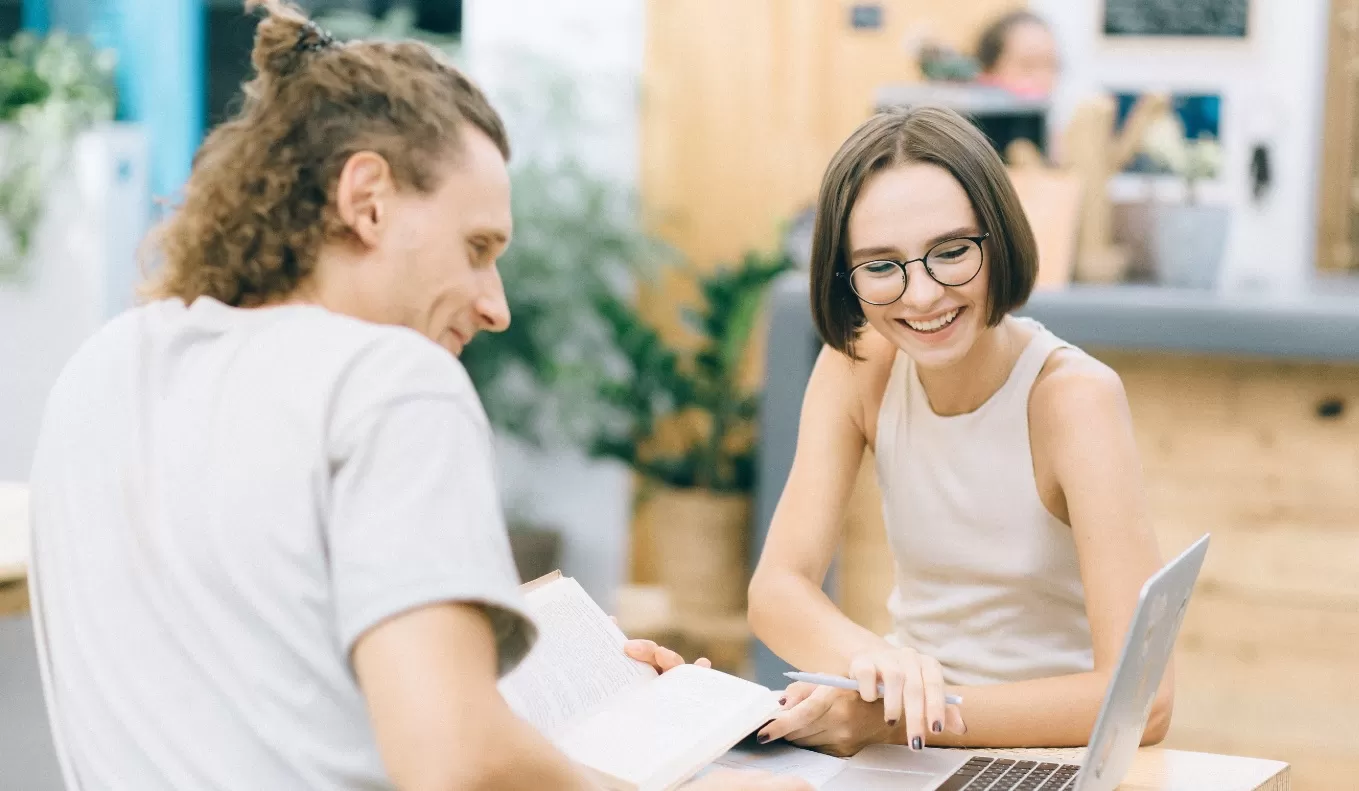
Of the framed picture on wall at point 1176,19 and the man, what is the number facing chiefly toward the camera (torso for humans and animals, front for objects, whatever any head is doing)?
1

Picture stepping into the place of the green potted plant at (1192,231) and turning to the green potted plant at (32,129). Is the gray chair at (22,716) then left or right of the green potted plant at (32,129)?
left

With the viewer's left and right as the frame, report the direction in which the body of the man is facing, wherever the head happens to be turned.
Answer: facing away from the viewer and to the right of the viewer

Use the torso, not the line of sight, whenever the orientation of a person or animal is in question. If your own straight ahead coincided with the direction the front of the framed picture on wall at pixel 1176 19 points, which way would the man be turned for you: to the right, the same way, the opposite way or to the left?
the opposite way

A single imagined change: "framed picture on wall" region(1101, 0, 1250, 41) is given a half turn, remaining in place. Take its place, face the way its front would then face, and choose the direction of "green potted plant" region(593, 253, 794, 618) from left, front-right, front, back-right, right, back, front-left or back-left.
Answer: back-left

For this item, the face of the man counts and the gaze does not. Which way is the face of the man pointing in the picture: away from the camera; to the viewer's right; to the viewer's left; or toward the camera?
to the viewer's right

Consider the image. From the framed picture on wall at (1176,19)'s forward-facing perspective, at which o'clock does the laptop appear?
The laptop is roughly at 12 o'clock from the framed picture on wall.

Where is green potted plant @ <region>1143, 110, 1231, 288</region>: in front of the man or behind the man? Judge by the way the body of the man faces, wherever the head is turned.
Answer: in front

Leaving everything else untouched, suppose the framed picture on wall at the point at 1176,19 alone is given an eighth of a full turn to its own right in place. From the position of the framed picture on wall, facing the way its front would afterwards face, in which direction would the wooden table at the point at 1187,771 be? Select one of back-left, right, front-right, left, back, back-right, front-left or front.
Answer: front-left

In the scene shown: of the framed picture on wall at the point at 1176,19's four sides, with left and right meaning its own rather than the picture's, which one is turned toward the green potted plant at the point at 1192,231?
front

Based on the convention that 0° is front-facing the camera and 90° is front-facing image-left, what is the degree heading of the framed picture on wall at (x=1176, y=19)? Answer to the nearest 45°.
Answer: approximately 0°

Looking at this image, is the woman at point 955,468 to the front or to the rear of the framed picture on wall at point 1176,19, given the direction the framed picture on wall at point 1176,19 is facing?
to the front

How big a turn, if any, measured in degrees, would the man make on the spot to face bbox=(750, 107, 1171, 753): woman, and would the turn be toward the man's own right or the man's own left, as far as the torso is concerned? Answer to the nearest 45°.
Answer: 0° — they already face them
